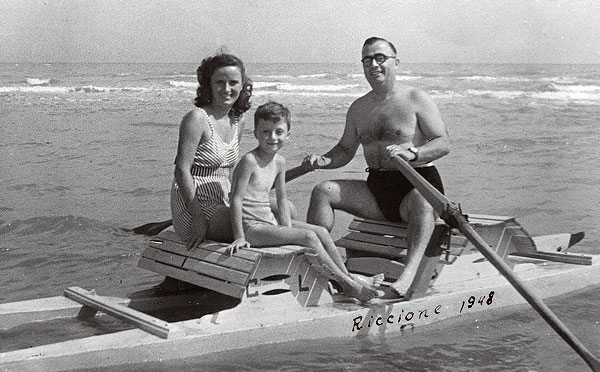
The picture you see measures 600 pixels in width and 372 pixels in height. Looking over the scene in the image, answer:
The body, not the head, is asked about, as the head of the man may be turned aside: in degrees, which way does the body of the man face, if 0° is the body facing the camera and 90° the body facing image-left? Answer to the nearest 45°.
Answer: approximately 45°

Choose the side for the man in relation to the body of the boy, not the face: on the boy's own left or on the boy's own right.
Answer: on the boy's own left
